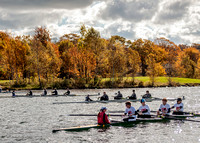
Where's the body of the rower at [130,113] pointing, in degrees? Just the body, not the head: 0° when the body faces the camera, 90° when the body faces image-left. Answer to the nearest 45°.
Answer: approximately 45°

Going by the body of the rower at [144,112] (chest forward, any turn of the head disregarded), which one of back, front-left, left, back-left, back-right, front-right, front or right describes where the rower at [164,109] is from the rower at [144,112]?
back

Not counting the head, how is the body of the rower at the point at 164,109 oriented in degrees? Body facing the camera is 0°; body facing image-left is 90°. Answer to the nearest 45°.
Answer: approximately 45°

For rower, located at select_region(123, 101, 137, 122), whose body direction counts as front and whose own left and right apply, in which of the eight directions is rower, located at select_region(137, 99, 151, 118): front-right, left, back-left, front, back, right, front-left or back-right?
back

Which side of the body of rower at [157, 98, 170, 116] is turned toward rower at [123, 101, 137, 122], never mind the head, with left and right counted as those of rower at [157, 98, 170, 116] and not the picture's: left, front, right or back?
front

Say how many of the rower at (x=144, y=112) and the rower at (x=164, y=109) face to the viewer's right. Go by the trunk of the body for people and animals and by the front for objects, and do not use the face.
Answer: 0

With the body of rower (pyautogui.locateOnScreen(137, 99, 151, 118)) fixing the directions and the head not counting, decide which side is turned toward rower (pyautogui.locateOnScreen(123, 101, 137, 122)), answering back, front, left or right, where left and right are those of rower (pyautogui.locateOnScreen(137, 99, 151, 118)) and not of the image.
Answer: front

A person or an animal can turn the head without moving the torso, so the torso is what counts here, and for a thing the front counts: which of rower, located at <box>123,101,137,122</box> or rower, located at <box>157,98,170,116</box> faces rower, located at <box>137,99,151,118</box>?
rower, located at <box>157,98,170,116</box>

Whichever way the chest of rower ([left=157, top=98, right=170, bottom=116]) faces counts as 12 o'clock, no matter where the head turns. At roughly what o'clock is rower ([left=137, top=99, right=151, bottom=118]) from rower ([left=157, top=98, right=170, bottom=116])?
rower ([left=137, top=99, right=151, bottom=118]) is roughly at 12 o'clock from rower ([left=157, top=98, right=170, bottom=116]).
